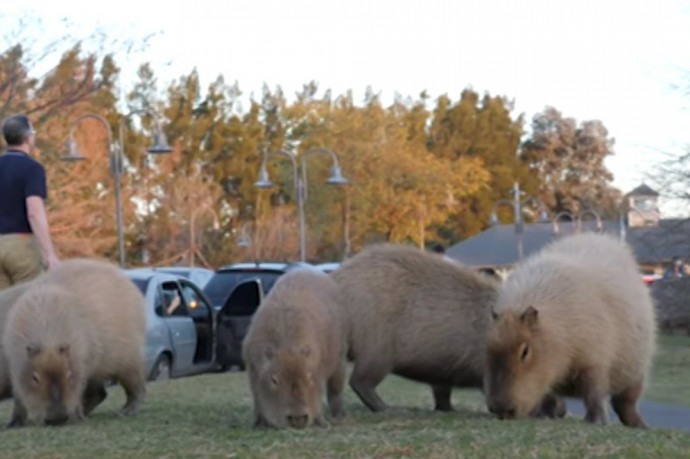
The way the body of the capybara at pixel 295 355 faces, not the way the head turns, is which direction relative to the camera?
toward the camera

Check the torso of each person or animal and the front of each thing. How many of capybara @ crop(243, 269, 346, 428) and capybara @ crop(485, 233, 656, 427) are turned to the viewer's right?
0

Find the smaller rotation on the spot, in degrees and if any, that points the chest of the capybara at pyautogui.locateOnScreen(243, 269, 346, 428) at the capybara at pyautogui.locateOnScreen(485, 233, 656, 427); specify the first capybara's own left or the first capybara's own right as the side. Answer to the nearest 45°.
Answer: approximately 90° to the first capybara's own left

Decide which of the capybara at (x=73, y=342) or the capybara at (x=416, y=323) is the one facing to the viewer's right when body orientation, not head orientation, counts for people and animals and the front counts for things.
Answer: the capybara at (x=416, y=323)

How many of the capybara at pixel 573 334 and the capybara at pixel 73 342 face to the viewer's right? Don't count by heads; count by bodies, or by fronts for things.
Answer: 0

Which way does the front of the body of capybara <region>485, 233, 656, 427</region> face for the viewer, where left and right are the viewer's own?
facing the viewer and to the left of the viewer

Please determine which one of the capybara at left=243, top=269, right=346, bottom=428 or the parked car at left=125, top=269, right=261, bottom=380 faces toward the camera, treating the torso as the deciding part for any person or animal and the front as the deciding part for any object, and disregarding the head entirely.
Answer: the capybara

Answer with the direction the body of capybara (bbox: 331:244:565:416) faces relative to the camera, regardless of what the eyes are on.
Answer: to the viewer's right

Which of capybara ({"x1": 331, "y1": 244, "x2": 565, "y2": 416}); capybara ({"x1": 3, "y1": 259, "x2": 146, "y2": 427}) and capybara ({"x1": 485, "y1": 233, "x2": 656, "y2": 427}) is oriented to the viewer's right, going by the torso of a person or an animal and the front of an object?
capybara ({"x1": 331, "y1": 244, "x2": 565, "y2": 416})

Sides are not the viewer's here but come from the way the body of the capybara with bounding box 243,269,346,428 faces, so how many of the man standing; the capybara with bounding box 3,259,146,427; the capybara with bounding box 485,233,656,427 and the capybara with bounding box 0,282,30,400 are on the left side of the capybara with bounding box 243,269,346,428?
1

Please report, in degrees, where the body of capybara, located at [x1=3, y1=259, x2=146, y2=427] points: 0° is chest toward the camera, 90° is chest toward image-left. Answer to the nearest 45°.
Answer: approximately 45°

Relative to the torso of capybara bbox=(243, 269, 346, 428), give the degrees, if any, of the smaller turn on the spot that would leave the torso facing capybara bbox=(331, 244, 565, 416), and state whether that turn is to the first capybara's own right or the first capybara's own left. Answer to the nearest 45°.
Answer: approximately 135° to the first capybara's own left

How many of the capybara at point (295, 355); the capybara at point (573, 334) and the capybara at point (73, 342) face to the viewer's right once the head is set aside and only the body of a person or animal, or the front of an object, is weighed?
0

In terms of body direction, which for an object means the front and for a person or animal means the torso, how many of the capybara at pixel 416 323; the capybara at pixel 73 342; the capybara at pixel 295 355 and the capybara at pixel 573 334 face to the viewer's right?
1
